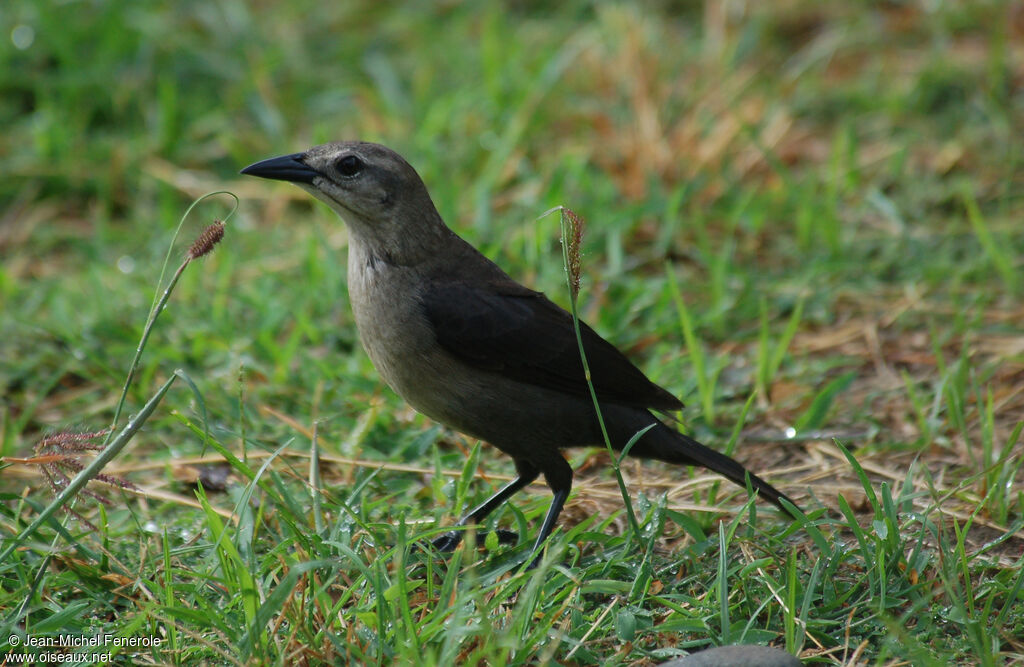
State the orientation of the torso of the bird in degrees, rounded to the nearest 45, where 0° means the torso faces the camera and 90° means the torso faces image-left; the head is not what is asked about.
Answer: approximately 90°
